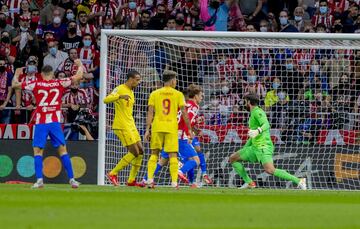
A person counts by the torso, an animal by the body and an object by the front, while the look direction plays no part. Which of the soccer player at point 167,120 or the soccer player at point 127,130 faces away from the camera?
the soccer player at point 167,120

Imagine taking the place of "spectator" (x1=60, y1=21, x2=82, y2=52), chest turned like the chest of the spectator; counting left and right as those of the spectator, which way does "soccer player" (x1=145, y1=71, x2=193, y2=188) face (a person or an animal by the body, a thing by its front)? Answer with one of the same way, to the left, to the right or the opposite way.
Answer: the opposite way

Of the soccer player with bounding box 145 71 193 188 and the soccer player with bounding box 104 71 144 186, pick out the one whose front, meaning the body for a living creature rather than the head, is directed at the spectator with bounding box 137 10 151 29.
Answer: the soccer player with bounding box 145 71 193 188

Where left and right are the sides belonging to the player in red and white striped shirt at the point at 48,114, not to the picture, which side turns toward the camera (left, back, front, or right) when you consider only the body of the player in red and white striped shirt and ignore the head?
back

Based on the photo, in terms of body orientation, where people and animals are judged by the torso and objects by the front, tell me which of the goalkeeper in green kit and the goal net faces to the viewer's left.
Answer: the goalkeeper in green kit

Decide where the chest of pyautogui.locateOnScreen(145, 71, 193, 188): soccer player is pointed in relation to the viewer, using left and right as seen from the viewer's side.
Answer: facing away from the viewer
